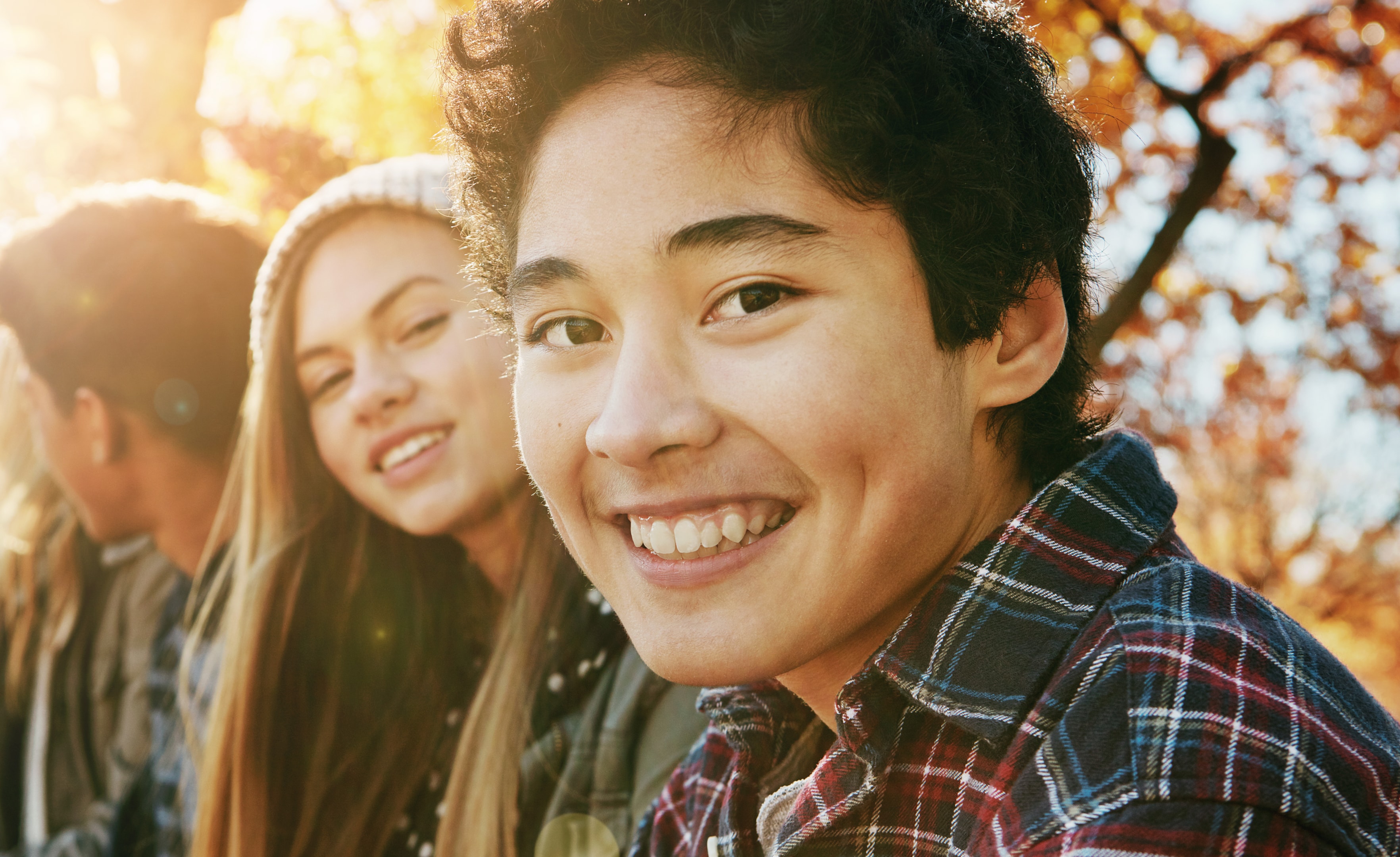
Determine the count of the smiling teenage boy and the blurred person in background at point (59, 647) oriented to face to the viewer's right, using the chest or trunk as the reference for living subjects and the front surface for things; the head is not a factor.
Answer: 0

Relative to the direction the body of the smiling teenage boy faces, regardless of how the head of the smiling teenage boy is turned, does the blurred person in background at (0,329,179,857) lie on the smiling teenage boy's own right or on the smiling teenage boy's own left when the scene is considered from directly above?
on the smiling teenage boy's own right

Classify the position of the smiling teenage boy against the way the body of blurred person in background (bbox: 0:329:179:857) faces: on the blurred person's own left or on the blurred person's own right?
on the blurred person's own left

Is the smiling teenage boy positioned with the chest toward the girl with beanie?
no

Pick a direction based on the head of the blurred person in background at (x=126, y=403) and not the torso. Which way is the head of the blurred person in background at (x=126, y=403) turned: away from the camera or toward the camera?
away from the camera

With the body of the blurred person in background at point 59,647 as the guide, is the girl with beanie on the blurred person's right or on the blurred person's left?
on the blurred person's left

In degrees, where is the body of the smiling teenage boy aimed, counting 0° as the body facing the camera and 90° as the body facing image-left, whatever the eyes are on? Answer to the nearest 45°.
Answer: approximately 45°
